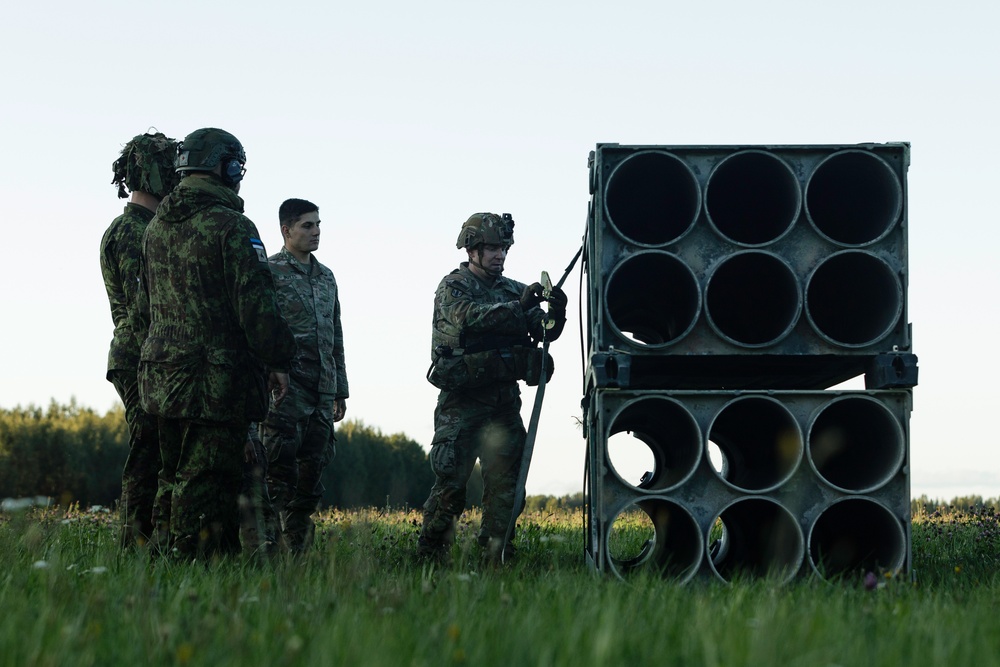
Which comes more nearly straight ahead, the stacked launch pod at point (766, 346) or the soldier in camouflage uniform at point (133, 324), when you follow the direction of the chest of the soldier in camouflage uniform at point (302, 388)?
the stacked launch pod

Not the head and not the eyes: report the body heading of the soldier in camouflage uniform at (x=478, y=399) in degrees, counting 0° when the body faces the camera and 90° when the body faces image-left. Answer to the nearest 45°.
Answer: approximately 315°

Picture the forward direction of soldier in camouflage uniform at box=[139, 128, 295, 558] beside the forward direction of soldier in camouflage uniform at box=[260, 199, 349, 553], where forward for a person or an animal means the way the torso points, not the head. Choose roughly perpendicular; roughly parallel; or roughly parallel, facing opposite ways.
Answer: roughly perpendicular

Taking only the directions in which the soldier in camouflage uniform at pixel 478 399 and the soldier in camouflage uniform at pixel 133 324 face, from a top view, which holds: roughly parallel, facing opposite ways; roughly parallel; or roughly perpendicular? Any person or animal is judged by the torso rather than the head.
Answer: roughly perpendicular

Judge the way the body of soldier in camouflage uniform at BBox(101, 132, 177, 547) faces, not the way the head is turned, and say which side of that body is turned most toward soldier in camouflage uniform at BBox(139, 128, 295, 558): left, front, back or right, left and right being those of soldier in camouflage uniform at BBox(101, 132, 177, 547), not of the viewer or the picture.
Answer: right

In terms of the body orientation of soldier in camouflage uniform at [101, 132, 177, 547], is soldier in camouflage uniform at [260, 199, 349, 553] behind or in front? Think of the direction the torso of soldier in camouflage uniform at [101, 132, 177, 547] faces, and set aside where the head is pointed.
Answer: in front

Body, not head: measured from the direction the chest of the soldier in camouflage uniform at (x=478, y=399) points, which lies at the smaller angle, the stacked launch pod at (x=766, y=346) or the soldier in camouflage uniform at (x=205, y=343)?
the stacked launch pod

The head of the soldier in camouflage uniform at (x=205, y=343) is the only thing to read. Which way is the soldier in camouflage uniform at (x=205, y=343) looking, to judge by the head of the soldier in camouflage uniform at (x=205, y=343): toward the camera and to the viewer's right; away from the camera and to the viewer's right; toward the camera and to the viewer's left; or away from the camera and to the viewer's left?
away from the camera and to the viewer's right

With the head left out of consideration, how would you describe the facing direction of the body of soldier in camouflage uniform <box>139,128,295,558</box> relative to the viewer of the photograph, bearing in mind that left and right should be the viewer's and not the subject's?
facing away from the viewer and to the right of the viewer

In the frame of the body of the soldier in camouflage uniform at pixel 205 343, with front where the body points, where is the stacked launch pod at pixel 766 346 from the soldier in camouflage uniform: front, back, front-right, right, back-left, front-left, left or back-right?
front-right

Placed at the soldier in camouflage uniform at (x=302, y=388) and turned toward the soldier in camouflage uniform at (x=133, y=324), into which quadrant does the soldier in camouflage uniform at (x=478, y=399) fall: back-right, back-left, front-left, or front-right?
back-left
